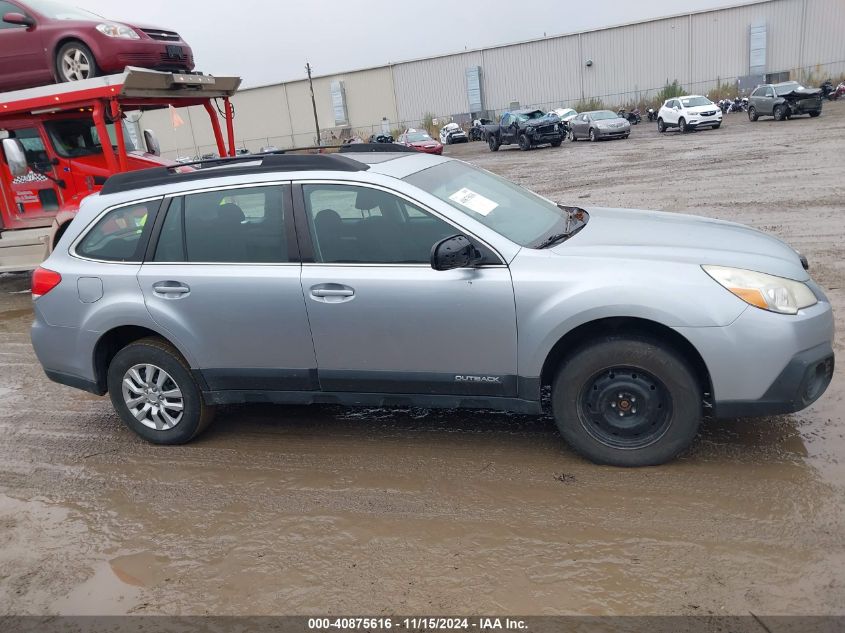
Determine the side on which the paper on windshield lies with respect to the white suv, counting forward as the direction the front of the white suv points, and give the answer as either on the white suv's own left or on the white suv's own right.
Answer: on the white suv's own right

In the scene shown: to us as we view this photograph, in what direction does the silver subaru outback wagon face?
facing to the right of the viewer

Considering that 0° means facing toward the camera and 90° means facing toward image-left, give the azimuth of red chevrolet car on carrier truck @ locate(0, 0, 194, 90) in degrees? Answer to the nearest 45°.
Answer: approximately 315°

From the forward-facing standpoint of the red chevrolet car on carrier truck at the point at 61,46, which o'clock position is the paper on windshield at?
The paper on windshield is roughly at 1 o'clock from the red chevrolet car on carrier truck.

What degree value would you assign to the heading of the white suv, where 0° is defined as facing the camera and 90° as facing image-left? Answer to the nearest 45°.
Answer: approximately 315°

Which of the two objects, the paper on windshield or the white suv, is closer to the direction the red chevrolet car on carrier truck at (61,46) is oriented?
the paper on windshield
